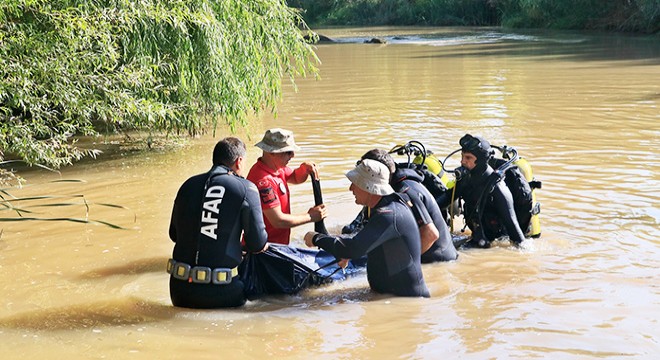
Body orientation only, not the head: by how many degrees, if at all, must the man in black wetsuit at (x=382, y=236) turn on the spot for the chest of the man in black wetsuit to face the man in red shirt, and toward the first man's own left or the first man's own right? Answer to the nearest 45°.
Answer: approximately 45° to the first man's own right

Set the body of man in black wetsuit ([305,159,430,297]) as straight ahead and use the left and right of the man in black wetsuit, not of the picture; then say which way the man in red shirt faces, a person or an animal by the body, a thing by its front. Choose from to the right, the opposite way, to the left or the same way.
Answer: the opposite way

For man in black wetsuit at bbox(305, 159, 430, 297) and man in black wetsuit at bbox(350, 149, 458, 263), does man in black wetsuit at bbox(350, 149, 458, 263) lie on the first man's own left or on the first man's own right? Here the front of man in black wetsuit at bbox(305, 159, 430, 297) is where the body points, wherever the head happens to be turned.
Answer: on the first man's own right

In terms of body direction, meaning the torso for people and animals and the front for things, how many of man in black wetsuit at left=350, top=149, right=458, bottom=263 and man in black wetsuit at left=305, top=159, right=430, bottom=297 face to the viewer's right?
0

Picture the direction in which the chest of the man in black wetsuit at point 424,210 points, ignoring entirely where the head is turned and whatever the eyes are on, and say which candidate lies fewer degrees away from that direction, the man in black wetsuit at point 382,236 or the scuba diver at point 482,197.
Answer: the man in black wetsuit

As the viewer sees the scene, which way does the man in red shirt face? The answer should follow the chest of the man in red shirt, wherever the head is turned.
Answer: to the viewer's right

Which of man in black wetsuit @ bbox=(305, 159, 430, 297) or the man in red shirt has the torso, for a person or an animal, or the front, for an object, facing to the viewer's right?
the man in red shirt

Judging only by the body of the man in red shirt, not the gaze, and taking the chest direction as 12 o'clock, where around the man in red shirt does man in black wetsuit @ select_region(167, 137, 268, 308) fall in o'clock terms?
The man in black wetsuit is roughly at 4 o'clock from the man in red shirt.

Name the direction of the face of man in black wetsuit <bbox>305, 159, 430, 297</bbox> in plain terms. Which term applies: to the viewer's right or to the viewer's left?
to the viewer's left

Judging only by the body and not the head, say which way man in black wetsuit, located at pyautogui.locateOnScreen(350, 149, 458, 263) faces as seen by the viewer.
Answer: to the viewer's left

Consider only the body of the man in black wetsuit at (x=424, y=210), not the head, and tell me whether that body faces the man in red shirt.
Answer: yes

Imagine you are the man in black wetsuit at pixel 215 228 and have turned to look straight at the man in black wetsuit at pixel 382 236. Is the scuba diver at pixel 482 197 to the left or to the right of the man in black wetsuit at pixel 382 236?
left

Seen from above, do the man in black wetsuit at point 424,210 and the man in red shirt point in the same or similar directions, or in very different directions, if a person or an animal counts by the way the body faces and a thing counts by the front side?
very different directions

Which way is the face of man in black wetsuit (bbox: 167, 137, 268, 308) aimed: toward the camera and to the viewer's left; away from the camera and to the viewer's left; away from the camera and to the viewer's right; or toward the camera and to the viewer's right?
away from the camera and to the viewer's right

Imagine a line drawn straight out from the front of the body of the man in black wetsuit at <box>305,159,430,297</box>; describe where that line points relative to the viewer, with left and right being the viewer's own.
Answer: facing to the left of the viewer

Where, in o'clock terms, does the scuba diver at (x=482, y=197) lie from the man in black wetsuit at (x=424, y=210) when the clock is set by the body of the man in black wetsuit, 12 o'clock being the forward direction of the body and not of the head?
The scuba diver is roughly at 4 o'clock from the man in black wetsuit.

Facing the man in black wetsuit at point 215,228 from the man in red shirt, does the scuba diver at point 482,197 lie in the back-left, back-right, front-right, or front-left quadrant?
back-left

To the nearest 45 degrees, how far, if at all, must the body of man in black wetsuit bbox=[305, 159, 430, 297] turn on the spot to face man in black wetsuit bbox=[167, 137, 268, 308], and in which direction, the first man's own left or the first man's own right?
0° — they already face them
